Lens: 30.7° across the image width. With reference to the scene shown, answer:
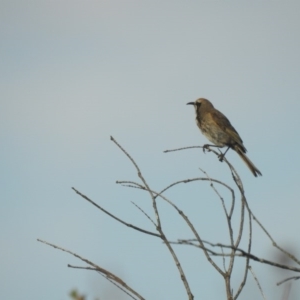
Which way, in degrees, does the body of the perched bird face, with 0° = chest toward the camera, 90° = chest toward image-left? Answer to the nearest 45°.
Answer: approximately 90°
